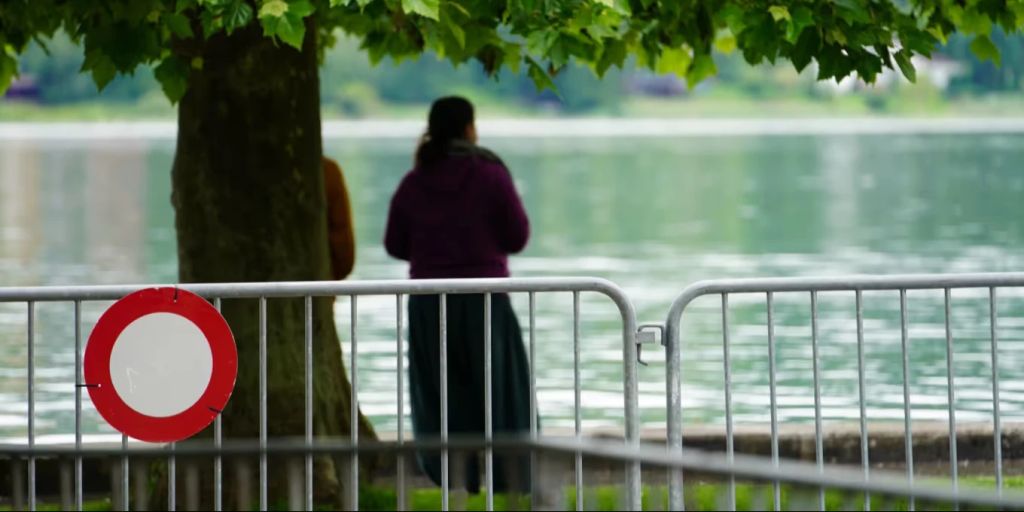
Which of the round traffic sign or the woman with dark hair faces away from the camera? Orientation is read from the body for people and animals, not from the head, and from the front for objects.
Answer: the woman with dark hair

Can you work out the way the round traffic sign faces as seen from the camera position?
facing the viewer

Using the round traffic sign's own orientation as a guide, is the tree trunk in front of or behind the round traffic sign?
behind

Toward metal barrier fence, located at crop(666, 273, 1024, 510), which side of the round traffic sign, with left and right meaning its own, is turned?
left

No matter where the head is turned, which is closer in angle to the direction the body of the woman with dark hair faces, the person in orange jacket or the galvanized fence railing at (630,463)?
the person in orange jacket

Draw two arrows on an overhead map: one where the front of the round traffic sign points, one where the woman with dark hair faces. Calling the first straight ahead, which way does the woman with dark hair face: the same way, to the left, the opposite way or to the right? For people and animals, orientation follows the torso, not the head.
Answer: the opposite way

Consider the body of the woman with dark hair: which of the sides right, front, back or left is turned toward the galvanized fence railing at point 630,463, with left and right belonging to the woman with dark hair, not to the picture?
back

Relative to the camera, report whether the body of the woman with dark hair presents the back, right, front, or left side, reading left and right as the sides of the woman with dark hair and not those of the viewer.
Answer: back

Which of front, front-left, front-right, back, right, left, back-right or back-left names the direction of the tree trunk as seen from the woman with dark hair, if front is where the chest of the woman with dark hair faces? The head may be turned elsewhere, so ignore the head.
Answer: left

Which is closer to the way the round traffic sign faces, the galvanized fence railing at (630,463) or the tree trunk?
the galvanized fence railing

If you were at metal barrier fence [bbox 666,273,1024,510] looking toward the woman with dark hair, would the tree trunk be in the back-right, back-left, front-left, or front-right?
front-left

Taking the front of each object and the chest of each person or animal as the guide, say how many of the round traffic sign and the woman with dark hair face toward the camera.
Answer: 1
